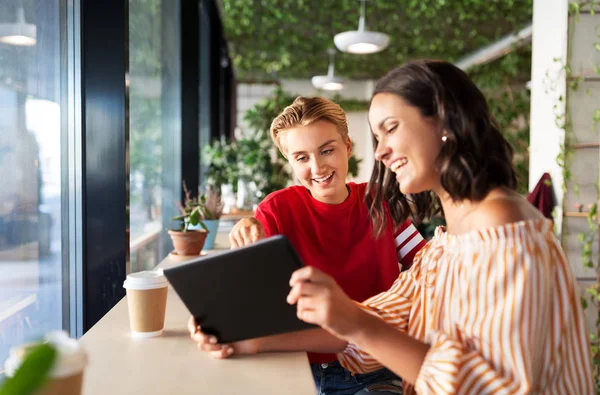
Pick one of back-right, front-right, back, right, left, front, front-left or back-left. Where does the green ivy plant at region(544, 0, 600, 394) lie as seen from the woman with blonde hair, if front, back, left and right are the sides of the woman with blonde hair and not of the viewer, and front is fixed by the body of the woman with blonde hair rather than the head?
back-left

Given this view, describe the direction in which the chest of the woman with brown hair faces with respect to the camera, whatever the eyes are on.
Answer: to the viewer's left

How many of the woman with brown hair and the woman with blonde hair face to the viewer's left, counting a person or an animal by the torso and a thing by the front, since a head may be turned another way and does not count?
1

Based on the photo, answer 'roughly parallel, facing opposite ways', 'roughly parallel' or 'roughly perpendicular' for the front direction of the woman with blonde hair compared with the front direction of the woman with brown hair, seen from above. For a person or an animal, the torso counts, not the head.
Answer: roughly perpendicular

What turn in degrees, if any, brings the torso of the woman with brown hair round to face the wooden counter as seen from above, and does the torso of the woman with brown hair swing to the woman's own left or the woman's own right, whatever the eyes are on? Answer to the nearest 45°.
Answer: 0° — they already face it

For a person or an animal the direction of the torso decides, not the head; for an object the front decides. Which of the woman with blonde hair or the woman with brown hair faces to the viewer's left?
the woman with brown hair

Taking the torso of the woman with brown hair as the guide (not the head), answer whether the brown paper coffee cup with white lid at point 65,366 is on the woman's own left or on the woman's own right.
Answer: on the woman's own left

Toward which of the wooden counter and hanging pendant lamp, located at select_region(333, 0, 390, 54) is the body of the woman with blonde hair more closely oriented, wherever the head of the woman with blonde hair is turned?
the wooden counter

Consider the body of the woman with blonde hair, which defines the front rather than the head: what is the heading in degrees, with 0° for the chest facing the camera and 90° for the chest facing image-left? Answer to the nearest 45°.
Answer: approximately 0°

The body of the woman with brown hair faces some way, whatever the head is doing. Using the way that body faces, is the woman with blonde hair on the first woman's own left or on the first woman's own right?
on the first woman's own right

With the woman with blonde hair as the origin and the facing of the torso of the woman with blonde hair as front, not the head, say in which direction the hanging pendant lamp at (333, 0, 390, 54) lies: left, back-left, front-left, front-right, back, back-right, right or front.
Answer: back
